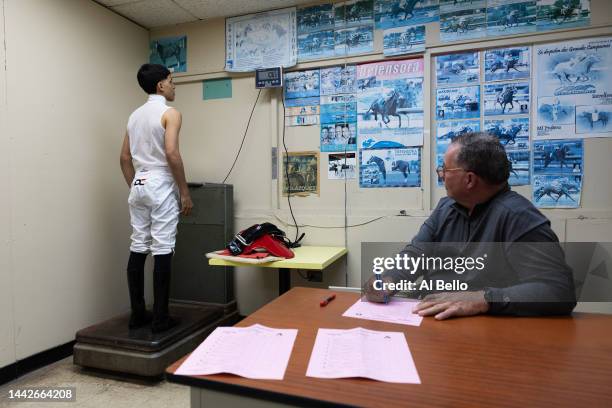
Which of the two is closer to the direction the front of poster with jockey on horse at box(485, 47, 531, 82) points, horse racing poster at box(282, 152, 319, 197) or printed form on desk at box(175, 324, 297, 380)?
the printed form on desk

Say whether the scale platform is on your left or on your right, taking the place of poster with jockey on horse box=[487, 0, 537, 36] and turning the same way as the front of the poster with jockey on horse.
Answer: on your right

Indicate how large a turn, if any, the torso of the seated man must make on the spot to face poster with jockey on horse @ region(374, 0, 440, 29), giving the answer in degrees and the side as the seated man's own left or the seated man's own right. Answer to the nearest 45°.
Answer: approximately 135° to the seated man's own right

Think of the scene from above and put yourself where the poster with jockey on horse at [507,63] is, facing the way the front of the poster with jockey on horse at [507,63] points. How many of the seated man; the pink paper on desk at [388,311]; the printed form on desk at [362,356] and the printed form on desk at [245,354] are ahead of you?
4

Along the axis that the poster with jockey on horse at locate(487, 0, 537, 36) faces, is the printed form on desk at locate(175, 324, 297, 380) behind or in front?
in front

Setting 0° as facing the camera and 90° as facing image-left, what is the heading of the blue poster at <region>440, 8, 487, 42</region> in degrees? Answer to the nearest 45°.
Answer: approximately 0°

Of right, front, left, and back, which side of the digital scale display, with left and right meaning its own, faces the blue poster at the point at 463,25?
left
